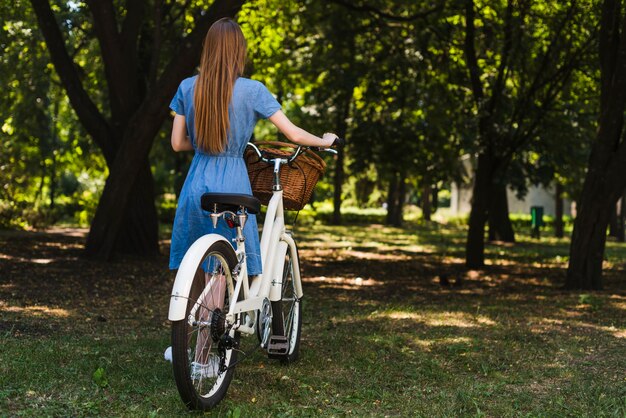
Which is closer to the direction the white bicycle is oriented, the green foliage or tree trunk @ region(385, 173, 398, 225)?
the tree trunk

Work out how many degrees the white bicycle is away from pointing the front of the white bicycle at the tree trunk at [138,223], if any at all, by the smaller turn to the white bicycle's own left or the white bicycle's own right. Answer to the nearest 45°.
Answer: approximately 45° to the white bicycle's own left

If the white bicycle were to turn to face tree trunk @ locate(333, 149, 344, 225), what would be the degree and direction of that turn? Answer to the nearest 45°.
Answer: approximately 45° to its left

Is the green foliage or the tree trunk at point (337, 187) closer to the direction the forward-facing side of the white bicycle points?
the tree trunk

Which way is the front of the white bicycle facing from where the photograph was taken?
facing away from the viewer and to the right of the viewer
